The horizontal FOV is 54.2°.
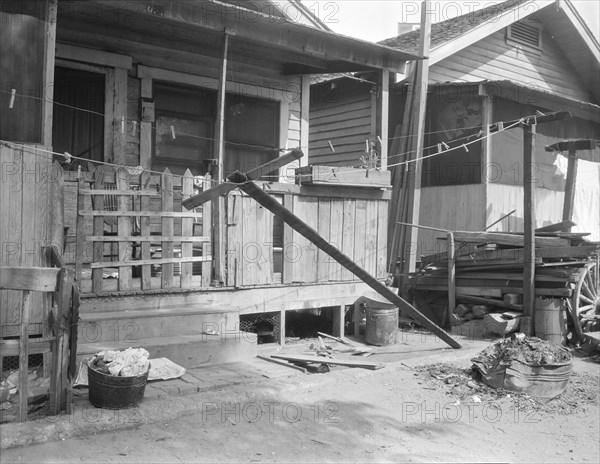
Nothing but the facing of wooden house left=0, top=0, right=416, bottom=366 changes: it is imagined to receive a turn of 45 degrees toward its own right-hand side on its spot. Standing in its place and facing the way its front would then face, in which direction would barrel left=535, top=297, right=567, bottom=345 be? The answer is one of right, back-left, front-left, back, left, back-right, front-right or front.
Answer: left

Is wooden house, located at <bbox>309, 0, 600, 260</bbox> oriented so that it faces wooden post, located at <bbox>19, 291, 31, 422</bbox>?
no

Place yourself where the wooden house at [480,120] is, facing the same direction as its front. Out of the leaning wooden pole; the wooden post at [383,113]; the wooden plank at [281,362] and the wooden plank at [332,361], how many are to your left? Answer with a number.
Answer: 0

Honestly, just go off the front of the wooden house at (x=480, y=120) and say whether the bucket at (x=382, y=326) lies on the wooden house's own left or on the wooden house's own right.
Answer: on the wooden house's own right

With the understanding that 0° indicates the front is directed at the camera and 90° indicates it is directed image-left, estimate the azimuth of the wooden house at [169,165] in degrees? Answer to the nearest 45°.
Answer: approximately 315°

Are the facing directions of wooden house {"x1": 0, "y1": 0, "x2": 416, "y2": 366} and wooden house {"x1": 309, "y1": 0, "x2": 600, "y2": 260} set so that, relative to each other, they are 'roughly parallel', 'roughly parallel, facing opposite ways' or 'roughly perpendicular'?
roughly parallel

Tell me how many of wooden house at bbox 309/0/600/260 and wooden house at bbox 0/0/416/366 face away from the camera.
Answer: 0

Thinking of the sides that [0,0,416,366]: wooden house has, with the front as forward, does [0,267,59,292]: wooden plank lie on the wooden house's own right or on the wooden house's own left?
on the wooden house's own right

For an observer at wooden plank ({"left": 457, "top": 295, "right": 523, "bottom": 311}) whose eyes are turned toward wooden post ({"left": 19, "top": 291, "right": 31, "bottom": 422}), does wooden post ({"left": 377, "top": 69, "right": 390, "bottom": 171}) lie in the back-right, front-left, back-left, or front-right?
front-right

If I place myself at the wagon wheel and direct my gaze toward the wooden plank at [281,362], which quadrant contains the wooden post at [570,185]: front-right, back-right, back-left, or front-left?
back-right

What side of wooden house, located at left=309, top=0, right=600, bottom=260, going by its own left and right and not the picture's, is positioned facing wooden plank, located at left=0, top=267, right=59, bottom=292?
right

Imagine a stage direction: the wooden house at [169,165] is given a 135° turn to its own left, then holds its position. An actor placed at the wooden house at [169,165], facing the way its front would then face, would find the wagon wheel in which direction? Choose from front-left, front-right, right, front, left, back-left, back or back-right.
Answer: right

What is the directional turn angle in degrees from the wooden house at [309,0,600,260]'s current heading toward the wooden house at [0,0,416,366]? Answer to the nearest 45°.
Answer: approximately 90° to its right

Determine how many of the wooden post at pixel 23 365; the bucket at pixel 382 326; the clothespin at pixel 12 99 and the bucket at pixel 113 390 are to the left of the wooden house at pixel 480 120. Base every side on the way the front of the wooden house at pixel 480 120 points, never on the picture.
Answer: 0

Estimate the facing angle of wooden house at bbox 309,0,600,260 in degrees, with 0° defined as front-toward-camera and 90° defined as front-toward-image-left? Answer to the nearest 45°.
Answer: approximately 315°

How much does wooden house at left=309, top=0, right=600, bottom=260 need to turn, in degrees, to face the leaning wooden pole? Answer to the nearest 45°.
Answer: approximately 45° to its right
